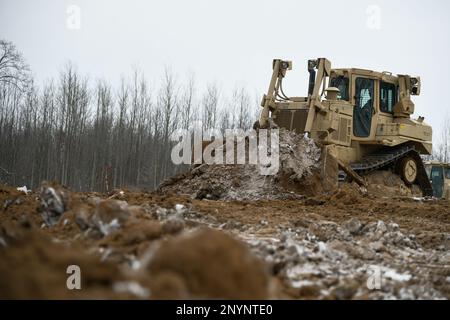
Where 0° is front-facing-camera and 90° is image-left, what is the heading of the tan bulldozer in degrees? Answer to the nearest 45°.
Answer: approximately 45°

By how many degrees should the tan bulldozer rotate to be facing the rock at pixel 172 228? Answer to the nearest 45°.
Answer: approximately 45° to its left

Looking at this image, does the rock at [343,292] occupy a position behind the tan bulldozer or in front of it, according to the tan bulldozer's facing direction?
in front

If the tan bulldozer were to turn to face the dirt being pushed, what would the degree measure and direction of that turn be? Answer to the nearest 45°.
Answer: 0° — it already faces it

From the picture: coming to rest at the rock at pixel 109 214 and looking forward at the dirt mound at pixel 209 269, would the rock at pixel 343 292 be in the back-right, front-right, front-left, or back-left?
front-left

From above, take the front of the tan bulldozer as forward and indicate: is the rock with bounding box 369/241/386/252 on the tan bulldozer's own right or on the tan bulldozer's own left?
on the tan bulldozer's own left

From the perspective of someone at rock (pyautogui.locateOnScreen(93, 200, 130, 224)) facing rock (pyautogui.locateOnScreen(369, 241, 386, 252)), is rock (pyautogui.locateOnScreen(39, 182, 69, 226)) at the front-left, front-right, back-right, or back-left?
back-left

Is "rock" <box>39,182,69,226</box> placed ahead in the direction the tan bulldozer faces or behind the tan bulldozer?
ahead

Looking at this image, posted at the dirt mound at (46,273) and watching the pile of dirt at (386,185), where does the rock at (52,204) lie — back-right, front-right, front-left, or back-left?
front-left

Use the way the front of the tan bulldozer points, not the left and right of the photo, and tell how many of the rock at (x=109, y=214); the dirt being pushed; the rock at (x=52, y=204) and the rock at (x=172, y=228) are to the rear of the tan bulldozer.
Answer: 0

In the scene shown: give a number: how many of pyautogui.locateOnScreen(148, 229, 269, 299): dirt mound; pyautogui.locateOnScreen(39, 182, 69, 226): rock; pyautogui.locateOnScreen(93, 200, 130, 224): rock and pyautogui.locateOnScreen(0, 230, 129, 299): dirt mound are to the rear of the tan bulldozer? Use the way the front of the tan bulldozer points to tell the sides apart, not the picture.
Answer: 0

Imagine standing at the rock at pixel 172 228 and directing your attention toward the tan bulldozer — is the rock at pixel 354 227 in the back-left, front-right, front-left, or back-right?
front-right

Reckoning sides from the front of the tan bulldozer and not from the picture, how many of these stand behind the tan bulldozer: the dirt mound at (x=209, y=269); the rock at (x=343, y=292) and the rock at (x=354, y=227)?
0

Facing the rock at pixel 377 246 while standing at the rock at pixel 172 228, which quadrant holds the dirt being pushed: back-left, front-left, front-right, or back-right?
front-left

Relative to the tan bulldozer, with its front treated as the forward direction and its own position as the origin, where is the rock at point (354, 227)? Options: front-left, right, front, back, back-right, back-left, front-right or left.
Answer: front-left

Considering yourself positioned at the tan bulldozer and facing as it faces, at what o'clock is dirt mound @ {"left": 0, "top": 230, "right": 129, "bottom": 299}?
The dirt mound is roughly at 11 o'clock from the tan bulldozer.

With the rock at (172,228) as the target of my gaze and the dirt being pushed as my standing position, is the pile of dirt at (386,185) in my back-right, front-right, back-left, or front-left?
back-left

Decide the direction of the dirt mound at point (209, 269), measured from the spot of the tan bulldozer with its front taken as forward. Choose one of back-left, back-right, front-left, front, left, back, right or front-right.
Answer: front-left
